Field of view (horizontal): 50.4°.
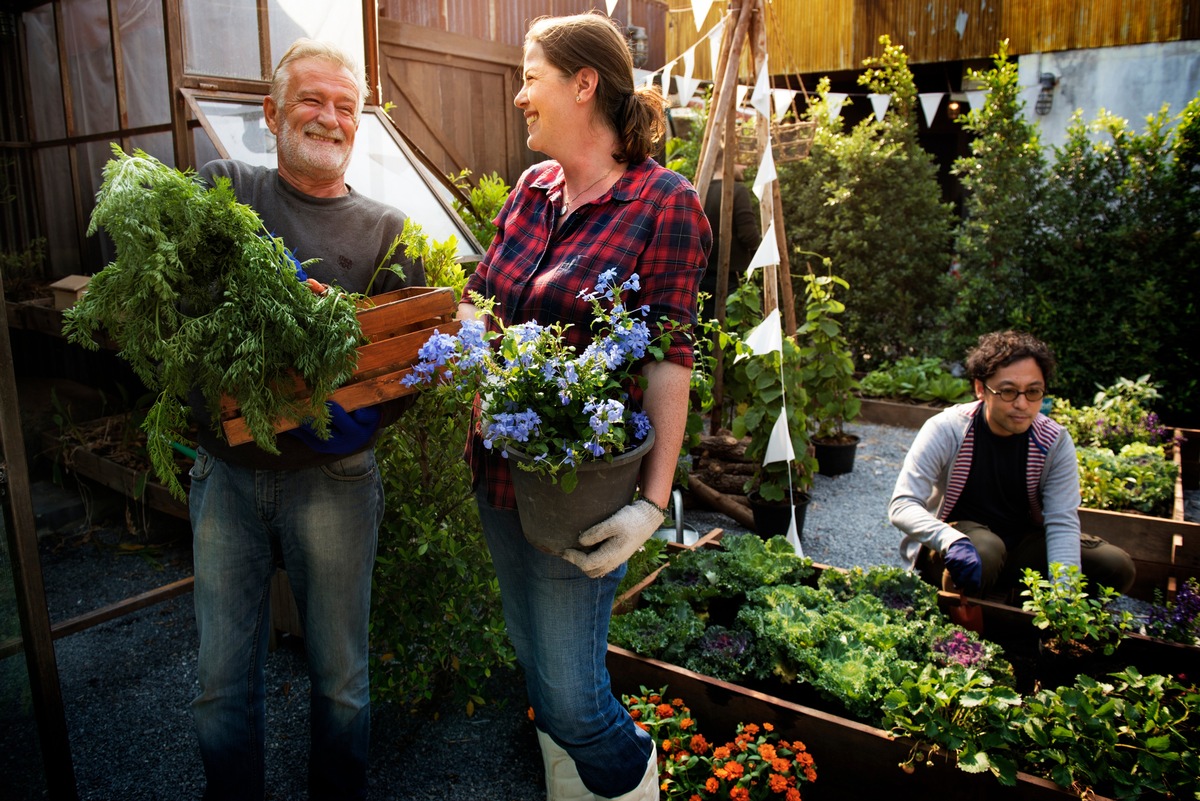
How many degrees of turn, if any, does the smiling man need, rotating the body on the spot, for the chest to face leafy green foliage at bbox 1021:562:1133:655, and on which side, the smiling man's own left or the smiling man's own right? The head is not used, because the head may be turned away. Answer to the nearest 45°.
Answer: approximately 90° to the smiling man's own left

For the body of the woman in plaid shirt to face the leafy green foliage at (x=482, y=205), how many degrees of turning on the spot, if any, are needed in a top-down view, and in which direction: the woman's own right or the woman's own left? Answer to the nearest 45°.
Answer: approximately 135° to the woman's own right

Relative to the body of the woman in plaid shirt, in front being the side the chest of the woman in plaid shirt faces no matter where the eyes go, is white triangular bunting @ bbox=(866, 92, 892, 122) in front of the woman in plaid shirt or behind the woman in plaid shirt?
behind

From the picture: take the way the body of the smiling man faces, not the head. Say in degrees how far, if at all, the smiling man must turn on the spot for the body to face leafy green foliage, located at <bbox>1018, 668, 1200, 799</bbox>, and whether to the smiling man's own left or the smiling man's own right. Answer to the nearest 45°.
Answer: approximately 90° to the smiling man's own left

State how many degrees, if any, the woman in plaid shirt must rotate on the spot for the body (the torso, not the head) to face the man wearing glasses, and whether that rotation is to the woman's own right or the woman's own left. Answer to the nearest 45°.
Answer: approximately 180°

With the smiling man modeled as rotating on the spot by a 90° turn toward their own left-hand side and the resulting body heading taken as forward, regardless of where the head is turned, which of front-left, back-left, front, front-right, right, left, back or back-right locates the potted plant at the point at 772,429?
front-left

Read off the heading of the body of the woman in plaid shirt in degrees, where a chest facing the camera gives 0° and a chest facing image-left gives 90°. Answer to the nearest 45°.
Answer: approximately 45°

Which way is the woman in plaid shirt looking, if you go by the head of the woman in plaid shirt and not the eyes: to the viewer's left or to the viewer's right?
to the viewer's left

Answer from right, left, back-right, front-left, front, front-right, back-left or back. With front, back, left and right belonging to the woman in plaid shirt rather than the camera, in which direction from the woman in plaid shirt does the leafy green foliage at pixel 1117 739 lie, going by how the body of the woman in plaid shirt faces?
back-left

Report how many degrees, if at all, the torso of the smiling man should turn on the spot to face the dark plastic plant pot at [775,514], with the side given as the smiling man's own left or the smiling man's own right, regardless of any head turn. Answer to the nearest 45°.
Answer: approximately 135° to the smiling man's own left

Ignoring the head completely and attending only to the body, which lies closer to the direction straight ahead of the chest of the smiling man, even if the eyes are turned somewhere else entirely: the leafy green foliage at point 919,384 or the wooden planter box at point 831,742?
the wooden planter box

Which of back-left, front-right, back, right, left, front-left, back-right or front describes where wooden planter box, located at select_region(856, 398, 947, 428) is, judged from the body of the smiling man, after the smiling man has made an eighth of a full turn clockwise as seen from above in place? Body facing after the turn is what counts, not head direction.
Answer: back
